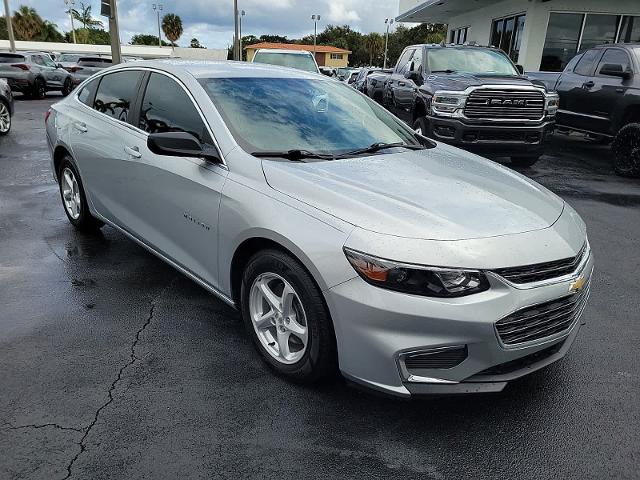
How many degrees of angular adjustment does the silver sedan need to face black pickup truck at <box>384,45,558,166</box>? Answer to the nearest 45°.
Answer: approximately 90° to its left

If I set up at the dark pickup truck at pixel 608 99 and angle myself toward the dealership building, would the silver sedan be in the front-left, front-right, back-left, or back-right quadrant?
back-left

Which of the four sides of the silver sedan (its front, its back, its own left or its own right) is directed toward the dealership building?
left

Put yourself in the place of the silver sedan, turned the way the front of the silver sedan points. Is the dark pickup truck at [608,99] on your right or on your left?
on your left
